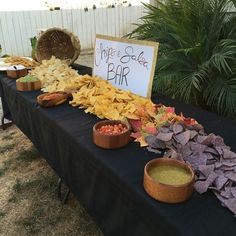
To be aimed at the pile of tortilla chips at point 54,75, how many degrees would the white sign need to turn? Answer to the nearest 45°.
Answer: approximately 90° to its right

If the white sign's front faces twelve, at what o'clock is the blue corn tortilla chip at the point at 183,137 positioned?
The blue corn tortilla chip is roughly at 10 o'clock from the white sign.

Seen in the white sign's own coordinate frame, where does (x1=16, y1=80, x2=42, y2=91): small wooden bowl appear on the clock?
The small wooden bowl is roughly at 2 o'clock from the white sign.

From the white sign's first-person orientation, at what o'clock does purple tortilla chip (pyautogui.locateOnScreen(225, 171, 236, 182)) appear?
The purple tortilla chip is roughly at 10 o'clock from the white sign.

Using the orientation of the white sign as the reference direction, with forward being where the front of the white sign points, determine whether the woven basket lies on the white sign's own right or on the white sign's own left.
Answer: on the white sign's own right

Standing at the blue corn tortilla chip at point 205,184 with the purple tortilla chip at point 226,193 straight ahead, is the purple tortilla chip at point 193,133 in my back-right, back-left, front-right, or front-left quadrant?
back-left

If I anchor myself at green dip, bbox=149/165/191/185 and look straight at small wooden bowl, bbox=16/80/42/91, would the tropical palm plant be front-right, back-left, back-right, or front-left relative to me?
front-right

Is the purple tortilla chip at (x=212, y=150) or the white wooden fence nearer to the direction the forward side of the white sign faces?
the purple tortilla chip

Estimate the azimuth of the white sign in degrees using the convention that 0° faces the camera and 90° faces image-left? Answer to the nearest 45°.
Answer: approximately 45°

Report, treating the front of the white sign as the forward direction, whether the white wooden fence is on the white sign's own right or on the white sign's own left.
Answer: on the white sign's own right

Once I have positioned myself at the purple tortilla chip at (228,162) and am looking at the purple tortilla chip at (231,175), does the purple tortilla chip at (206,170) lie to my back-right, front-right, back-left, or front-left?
front-right

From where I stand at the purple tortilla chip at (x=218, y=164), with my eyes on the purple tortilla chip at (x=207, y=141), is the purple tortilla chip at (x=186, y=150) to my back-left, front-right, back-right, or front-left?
front-left

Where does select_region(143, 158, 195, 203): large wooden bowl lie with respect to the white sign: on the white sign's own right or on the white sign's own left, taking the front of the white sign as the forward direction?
on the white sign's own left

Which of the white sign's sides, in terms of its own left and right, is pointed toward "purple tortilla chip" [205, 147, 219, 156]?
left

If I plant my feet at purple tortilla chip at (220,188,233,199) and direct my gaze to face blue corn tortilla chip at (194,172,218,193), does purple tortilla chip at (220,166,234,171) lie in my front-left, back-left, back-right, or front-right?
front-right
